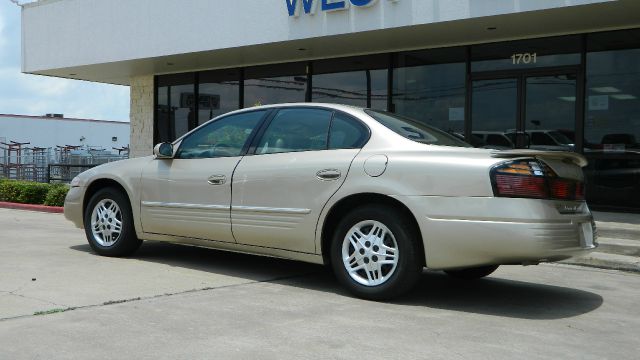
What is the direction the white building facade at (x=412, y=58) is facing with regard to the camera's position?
facing the viewer and to the left of the viewer
